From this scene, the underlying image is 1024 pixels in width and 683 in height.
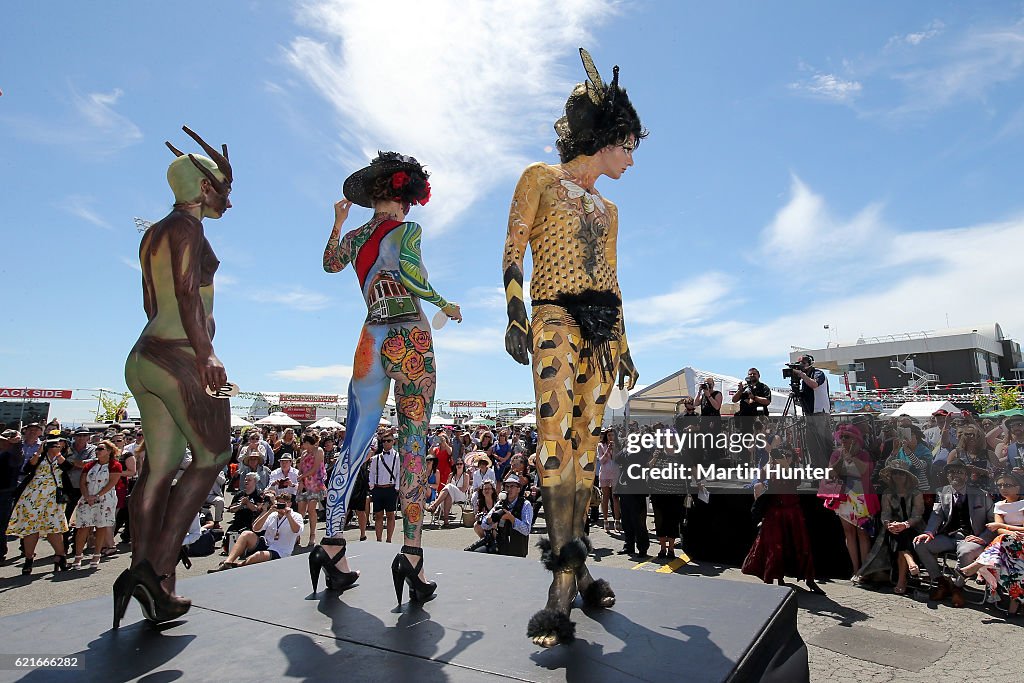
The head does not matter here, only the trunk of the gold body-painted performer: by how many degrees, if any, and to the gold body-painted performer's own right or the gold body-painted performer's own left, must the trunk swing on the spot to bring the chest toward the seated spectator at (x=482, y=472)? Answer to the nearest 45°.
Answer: approximately 135° to the gold body-painted performer's own left

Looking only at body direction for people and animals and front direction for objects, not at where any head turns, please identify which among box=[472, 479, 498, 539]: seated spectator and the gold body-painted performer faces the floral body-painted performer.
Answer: the seated spectator

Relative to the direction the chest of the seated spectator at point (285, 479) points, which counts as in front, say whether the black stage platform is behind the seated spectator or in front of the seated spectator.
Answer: in front

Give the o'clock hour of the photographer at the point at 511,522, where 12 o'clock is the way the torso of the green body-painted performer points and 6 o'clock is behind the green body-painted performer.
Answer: The photographer is roughly at 12 o'clock from the green body-painted performer.

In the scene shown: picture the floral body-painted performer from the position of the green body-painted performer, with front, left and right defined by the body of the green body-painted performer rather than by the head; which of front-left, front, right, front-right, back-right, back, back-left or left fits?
front-right

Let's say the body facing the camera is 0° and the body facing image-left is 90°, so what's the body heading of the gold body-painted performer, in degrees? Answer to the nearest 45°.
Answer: approximately 315°

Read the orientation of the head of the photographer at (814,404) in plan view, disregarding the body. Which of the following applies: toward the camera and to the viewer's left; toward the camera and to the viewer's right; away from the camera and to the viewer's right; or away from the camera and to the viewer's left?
toward the camera and to the viewer's left

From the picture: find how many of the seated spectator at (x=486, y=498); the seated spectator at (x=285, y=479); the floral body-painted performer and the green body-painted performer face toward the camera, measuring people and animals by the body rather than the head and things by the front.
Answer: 2

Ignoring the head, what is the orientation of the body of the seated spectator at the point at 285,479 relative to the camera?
toward the camera

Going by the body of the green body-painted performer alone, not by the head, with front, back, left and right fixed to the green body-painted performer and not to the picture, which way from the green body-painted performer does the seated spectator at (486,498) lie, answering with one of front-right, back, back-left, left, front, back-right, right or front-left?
front

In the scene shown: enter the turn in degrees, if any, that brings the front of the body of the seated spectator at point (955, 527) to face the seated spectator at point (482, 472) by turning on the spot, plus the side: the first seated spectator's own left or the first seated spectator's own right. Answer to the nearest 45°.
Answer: approximately 45° to the first seated spectator's own right

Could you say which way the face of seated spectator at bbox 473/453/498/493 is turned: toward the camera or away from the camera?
toward the camera

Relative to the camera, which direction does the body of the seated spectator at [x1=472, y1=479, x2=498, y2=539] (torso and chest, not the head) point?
toward the camera

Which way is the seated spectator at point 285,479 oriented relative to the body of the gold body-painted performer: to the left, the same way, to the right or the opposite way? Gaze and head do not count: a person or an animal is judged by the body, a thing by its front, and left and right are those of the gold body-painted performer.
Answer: the same way

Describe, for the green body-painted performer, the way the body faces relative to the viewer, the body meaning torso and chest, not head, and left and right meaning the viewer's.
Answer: facing away from the viewer and to the right of the viewer

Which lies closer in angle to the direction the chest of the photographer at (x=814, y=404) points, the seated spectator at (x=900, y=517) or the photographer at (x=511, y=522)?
the photographer

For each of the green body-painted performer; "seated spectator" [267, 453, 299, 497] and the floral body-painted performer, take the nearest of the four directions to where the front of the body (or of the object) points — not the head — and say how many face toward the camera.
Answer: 1

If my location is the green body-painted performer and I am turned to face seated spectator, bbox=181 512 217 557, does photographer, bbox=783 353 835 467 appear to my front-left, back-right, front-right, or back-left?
front-right
